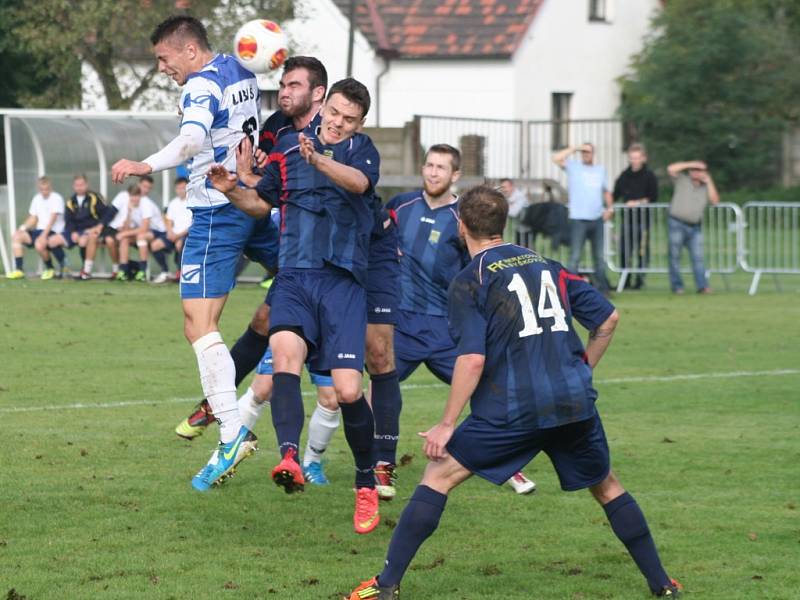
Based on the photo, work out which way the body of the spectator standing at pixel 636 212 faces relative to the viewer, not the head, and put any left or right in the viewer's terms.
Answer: facing the viewer

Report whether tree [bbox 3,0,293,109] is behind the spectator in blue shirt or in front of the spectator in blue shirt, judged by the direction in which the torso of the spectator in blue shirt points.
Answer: behind

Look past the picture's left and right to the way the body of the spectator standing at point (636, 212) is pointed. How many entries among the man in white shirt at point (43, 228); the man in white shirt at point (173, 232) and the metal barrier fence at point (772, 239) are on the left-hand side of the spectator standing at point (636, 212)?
1

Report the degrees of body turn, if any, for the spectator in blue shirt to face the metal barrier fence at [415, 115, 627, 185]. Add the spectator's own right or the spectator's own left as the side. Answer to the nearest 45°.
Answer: approximately 180°

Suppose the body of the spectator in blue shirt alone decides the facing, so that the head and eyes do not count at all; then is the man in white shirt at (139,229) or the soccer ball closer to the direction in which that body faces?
the soccer ball

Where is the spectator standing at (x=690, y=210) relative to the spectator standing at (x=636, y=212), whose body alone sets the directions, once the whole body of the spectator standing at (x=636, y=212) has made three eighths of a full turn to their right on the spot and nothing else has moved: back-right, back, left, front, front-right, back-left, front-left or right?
back

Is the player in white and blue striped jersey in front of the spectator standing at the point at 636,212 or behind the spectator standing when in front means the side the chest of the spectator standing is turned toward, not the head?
in front
